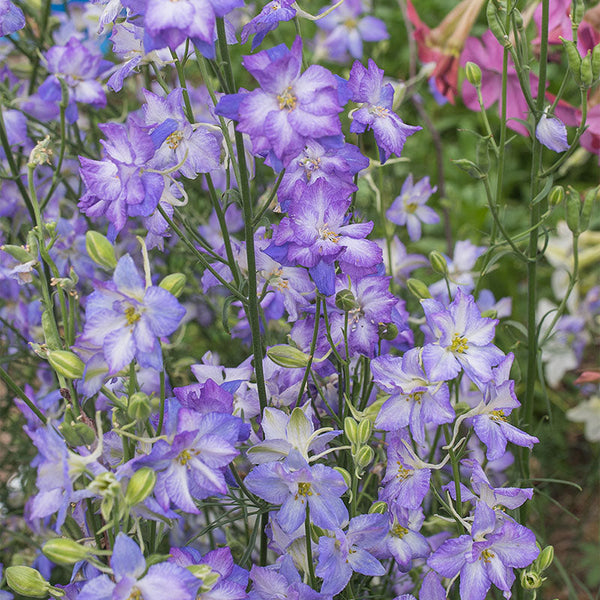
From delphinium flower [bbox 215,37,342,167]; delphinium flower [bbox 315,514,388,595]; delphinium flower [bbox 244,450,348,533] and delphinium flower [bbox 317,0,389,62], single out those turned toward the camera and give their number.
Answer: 4

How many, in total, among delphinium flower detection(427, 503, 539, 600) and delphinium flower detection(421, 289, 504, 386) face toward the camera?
2

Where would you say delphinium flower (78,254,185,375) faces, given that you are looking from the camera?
facing the viewer

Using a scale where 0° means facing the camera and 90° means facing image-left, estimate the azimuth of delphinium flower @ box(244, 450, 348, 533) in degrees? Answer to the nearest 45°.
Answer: approximately 0°

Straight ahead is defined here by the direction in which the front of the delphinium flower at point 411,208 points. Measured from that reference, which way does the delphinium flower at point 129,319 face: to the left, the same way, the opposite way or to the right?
the same way

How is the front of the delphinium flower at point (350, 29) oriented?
toward the camera

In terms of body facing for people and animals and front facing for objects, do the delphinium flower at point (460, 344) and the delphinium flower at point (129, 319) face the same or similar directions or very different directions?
same or similar directions

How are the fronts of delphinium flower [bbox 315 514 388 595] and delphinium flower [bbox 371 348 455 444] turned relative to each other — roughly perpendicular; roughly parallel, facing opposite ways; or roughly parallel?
roughly parallel
